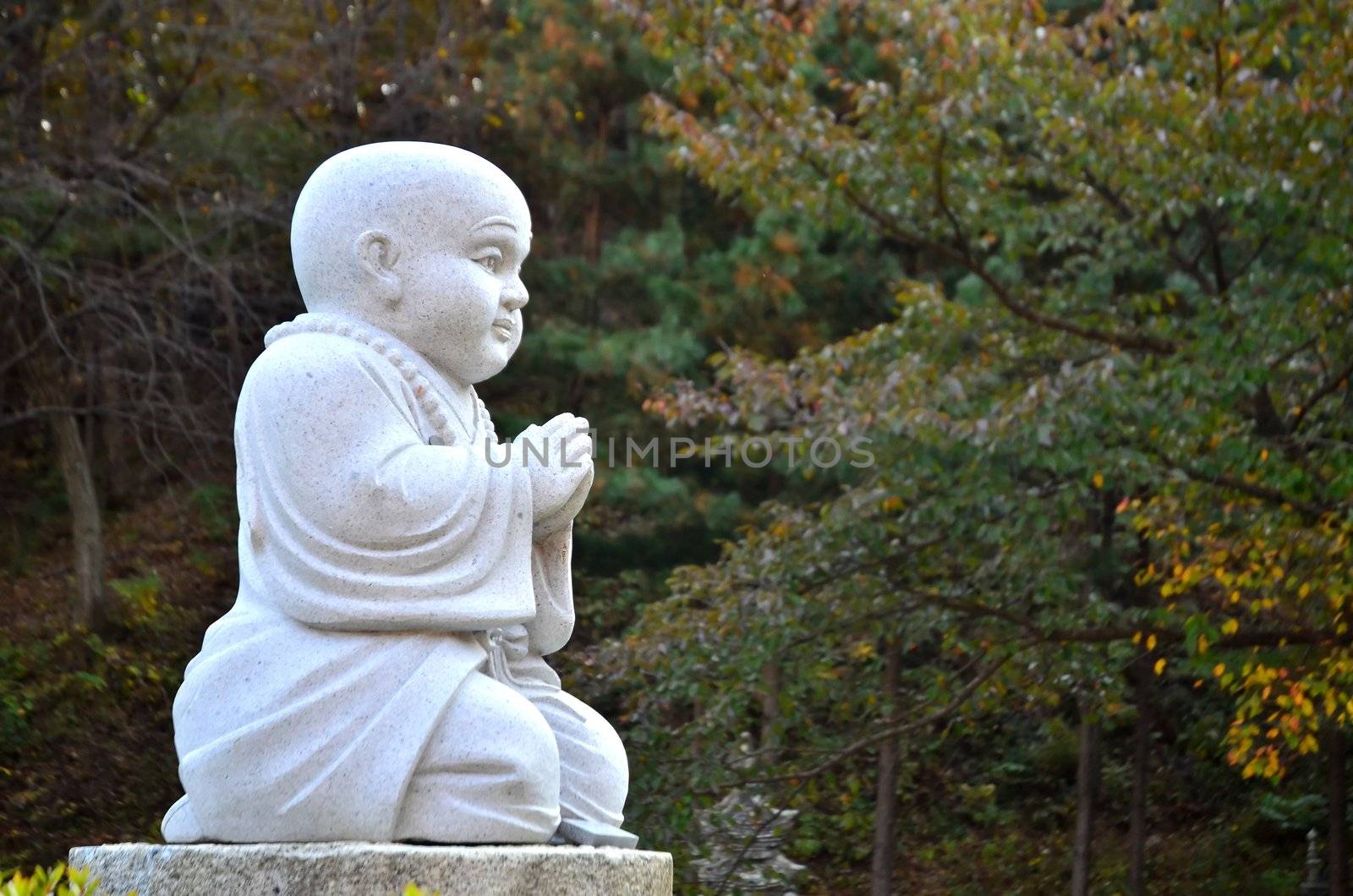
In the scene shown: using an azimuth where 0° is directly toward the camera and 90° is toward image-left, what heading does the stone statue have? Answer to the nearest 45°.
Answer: approximately 270°
